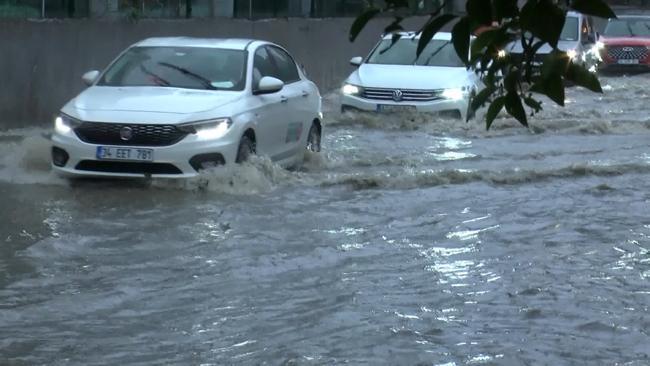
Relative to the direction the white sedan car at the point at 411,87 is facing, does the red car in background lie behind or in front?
behind

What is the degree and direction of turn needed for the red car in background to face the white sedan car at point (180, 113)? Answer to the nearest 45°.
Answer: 0° — it already faces it

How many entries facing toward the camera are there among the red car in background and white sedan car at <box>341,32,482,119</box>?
2

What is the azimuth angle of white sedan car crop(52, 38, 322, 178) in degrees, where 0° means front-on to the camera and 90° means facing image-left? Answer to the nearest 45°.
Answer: approximately 45°

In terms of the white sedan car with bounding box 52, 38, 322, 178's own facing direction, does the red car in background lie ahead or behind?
behind

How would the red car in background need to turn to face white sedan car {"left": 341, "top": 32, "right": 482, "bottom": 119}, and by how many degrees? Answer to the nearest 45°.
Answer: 0° — it already faces it

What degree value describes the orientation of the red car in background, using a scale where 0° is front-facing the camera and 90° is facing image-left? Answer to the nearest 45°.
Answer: approximately 0°
